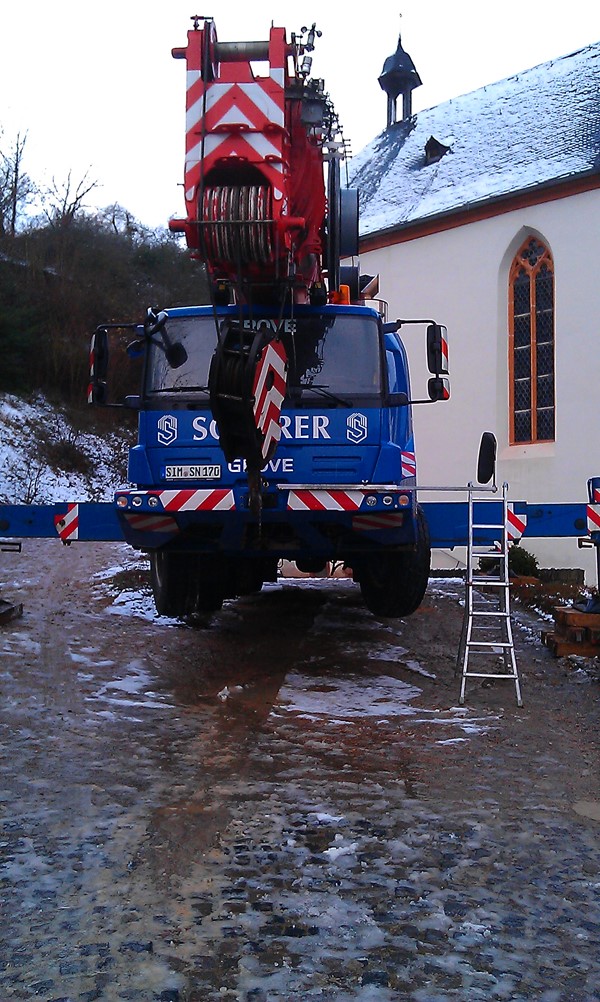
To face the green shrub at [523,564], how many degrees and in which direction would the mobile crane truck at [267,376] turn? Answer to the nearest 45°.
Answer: approximately 135° to its left

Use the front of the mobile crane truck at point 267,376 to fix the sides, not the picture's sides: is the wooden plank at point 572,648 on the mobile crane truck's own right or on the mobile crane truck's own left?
on the mobile crane truck's own left

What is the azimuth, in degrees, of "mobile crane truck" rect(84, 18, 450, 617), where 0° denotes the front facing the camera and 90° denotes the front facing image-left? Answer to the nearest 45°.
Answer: approximately 0°

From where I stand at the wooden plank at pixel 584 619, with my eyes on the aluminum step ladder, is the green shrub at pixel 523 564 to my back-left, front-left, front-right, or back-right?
back-right

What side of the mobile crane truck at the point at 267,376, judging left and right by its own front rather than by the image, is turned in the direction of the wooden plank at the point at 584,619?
left
